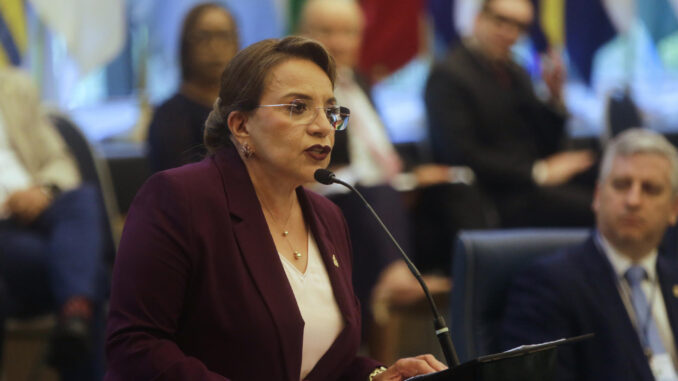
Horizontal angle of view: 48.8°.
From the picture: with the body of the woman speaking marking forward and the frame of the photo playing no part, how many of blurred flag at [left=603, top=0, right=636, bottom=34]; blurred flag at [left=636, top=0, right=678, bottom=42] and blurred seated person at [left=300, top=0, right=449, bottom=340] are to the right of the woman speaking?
0

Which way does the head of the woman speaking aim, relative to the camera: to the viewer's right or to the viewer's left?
to the viewer's right

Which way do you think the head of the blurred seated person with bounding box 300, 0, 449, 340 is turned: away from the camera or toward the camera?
toward the camera

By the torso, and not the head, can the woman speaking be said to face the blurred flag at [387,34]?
no

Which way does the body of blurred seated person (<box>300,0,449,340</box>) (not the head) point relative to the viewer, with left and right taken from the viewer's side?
facing the viewer and to the right of the viewer

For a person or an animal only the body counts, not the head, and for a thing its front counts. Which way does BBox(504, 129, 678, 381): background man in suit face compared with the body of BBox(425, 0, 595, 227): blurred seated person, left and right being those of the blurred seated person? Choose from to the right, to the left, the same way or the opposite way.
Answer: the same way

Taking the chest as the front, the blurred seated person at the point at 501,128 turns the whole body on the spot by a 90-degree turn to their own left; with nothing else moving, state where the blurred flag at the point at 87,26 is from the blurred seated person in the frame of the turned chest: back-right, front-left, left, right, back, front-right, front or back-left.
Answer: back-left

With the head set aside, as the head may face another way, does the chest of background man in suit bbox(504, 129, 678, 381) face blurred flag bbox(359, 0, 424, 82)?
no

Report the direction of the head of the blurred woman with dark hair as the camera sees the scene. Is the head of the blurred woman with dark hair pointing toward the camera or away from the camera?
toward the camera
